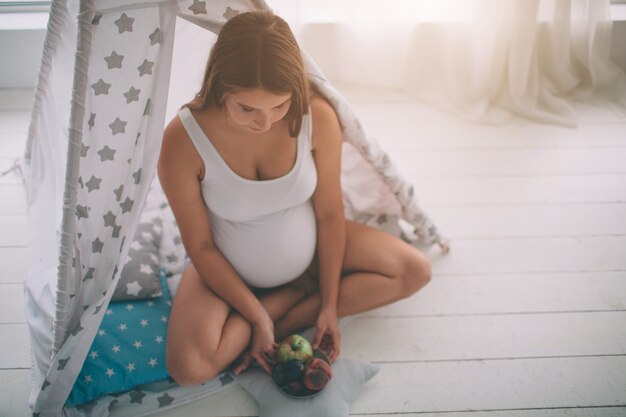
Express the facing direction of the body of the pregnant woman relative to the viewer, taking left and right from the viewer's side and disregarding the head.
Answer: facing the viewer and to the right of the viewer

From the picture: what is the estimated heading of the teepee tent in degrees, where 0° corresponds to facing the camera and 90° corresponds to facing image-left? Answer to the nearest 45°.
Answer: approximately 315°

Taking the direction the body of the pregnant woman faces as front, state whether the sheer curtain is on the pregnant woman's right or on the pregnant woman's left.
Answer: on the pregnant woman's left

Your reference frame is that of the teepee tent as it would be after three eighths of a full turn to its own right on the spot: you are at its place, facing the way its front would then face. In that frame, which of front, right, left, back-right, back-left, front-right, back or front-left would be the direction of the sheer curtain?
back-right
